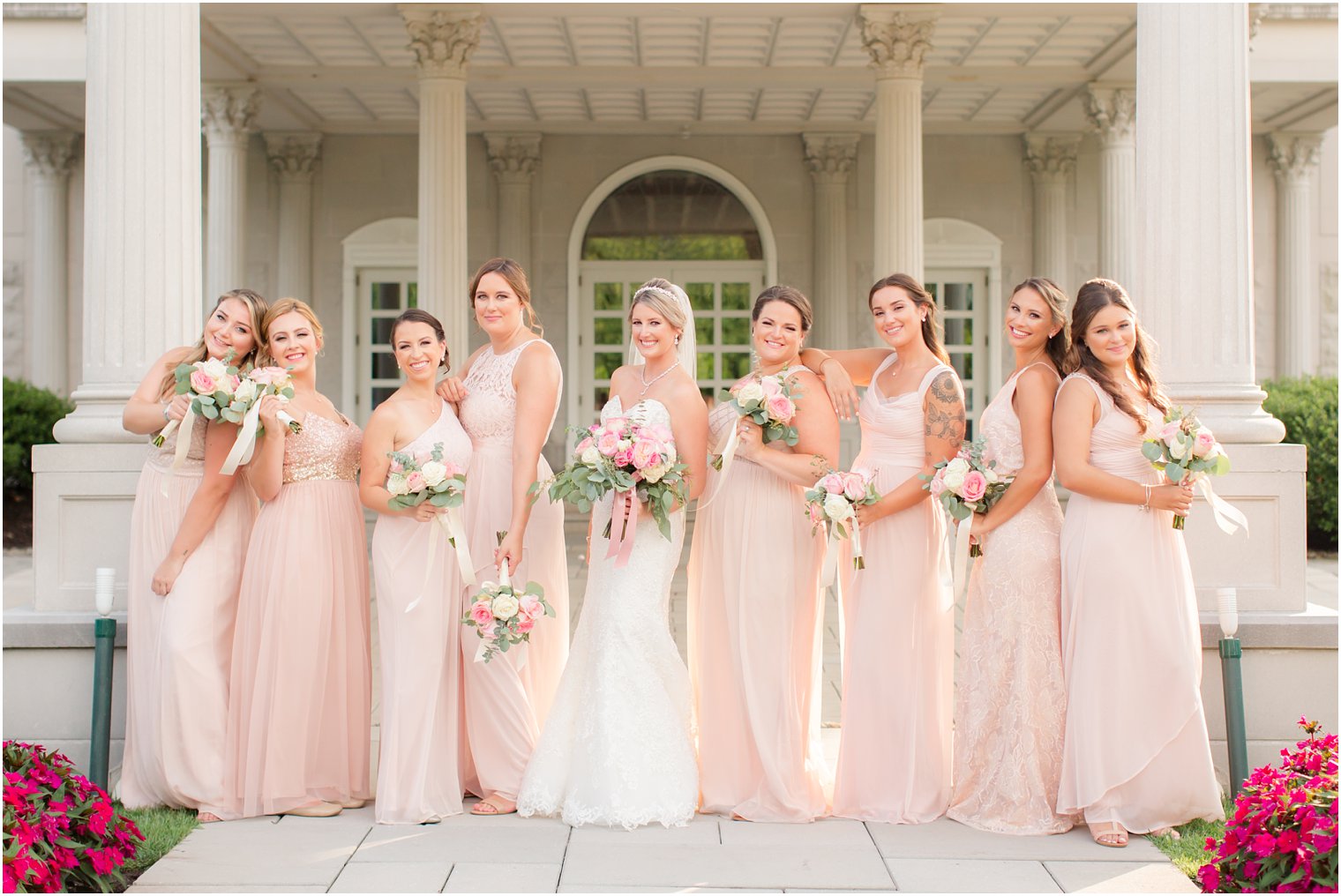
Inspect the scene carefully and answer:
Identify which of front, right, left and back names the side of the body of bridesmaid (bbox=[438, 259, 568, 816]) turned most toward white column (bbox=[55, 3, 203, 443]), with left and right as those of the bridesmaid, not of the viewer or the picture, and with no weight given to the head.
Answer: right

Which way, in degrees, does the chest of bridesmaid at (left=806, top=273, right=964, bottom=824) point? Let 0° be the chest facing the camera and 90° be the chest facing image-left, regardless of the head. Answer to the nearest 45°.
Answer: approximately 45°

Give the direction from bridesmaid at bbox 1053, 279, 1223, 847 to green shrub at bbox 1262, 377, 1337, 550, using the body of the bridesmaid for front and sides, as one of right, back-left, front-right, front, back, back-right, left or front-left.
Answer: back-left

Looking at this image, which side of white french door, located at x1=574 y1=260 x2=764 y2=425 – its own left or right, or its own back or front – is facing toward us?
front

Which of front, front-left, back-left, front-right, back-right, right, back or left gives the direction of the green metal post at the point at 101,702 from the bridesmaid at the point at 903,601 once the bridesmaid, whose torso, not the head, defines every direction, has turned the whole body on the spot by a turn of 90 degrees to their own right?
front-left

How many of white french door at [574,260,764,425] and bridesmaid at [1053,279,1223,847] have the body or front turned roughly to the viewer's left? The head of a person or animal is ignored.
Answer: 0
